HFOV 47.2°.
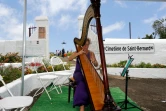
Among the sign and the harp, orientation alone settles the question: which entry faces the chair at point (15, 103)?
the sign

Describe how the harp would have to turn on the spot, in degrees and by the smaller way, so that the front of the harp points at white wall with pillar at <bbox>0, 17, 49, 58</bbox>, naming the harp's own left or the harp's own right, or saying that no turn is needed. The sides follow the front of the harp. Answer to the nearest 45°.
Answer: approximately 135° to the harp's own left

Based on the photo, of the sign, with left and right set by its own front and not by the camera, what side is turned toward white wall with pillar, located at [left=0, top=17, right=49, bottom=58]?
right

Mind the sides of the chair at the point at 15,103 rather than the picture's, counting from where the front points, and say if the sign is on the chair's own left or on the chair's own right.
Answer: on the chair's own left

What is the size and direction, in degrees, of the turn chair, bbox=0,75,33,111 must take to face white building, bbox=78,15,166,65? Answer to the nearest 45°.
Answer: approximately 90° to its left

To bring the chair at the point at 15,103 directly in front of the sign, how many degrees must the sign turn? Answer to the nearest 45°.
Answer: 0° — it already faces it

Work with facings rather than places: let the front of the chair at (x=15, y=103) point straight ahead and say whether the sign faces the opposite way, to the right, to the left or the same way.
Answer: to the right

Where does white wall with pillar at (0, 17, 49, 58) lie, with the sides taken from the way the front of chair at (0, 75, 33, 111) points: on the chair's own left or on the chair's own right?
on the chair's own left

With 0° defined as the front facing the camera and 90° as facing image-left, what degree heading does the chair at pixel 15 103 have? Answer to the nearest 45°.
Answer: approximately 315°

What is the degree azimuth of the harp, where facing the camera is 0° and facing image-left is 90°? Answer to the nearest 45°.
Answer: approximately 315°

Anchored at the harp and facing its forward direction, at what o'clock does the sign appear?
The sign is roughly at 8 o'clock from the harp.
